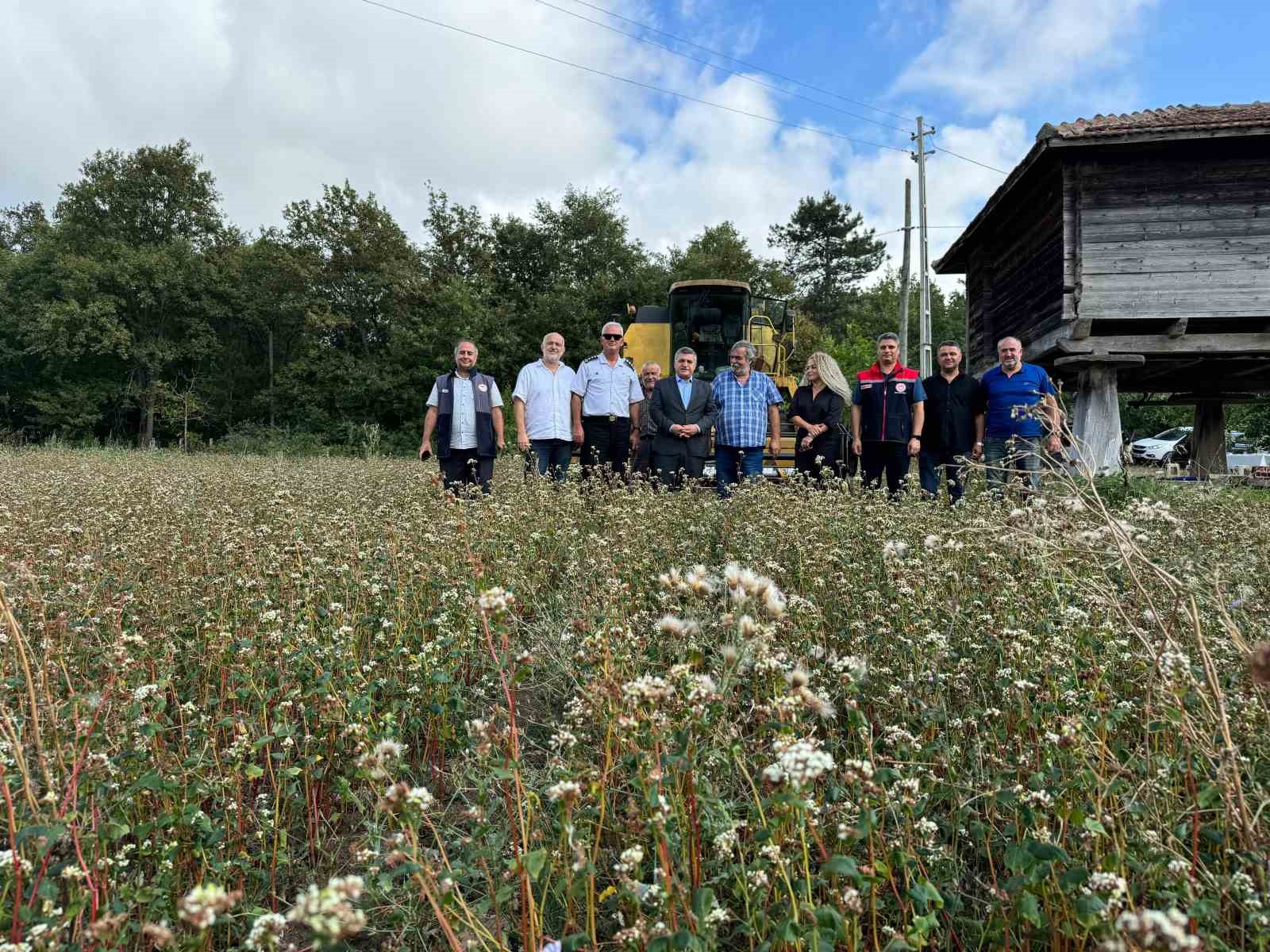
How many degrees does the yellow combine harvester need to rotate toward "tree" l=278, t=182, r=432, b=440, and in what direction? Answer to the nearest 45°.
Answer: approximately 135° to its right

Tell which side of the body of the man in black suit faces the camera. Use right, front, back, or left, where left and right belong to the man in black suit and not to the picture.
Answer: front

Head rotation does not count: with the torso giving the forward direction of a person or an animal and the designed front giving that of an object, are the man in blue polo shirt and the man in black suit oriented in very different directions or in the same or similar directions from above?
same or similar directions

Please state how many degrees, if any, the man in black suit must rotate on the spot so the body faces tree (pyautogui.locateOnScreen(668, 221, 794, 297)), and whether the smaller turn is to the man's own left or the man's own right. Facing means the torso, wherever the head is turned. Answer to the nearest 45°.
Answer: approximately 180°

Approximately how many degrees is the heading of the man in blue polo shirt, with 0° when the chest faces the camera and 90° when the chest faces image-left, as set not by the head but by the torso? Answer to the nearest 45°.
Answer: approximately 0°

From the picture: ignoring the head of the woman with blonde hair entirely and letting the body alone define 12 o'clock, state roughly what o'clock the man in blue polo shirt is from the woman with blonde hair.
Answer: The man in blue polo shirt is roughly at 8 o'clock from the woman with blonde hair.

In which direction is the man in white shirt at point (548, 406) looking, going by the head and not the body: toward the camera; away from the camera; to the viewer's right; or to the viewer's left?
toward the camera

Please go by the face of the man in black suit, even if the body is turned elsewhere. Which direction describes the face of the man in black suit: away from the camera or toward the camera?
toward the camera

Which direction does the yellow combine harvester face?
toward the camera

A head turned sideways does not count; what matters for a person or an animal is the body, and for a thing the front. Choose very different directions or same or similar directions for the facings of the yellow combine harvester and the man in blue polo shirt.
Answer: same or similar directions

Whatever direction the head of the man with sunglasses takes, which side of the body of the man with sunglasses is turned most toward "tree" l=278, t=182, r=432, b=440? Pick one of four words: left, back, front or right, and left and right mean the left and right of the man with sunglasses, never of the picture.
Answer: back

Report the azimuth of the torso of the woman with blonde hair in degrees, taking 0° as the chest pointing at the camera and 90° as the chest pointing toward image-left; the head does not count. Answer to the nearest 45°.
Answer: approximately 45°

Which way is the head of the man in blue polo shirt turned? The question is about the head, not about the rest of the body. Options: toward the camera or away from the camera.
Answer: toward the camera

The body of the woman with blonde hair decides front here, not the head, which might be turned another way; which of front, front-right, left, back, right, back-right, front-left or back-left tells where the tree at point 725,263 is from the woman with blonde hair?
back-right

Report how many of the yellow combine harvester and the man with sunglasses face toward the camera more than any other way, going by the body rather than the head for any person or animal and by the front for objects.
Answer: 2
